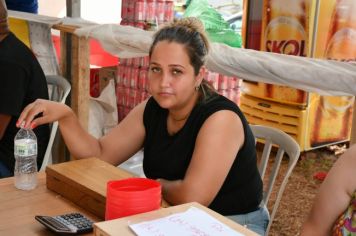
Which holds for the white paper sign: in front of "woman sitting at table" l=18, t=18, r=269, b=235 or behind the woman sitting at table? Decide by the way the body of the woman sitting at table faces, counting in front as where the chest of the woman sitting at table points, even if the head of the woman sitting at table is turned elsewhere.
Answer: in front

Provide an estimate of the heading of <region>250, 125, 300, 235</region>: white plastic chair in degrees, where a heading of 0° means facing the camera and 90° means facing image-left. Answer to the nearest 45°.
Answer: approximately 45°

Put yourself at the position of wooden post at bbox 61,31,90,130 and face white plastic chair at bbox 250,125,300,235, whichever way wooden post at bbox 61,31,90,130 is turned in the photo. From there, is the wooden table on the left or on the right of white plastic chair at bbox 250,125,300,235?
right

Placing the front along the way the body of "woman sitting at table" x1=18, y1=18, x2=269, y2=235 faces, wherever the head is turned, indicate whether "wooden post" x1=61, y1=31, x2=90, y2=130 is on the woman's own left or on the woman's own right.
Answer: on the woman's own right

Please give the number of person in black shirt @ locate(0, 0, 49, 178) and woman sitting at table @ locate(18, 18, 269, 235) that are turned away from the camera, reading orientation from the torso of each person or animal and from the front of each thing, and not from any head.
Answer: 0

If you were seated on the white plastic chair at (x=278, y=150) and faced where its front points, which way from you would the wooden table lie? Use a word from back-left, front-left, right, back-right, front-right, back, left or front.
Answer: front
